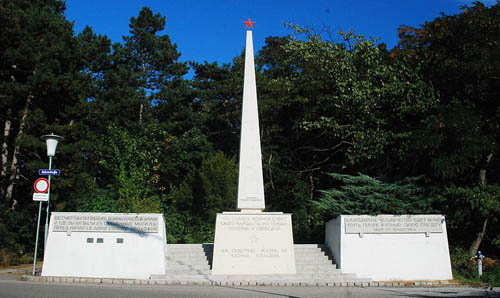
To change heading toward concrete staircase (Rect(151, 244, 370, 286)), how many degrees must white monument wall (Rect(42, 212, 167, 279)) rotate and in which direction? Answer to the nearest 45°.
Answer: approximately 90° to its left

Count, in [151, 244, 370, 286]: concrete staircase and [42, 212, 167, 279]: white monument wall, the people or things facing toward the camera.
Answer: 2

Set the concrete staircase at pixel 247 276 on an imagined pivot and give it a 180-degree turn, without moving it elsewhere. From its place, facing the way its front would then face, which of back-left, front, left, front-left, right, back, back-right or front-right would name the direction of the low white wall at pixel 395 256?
right

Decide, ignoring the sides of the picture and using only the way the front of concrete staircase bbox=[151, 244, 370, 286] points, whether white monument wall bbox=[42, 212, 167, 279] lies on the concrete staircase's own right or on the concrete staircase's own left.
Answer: on the concrete staircase's own right

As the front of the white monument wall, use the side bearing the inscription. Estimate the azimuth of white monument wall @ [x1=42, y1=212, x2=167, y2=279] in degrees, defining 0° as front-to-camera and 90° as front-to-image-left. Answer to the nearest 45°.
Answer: approximately 0°

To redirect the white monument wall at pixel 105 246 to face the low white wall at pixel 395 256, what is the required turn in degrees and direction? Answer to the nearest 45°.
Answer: approximately 90° to its left

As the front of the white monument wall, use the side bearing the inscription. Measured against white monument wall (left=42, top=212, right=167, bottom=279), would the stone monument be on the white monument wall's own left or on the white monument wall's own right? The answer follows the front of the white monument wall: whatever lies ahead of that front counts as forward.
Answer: on the white monument wall's own left

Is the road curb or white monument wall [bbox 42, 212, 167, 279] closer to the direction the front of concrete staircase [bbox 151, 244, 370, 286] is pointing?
the road curb
